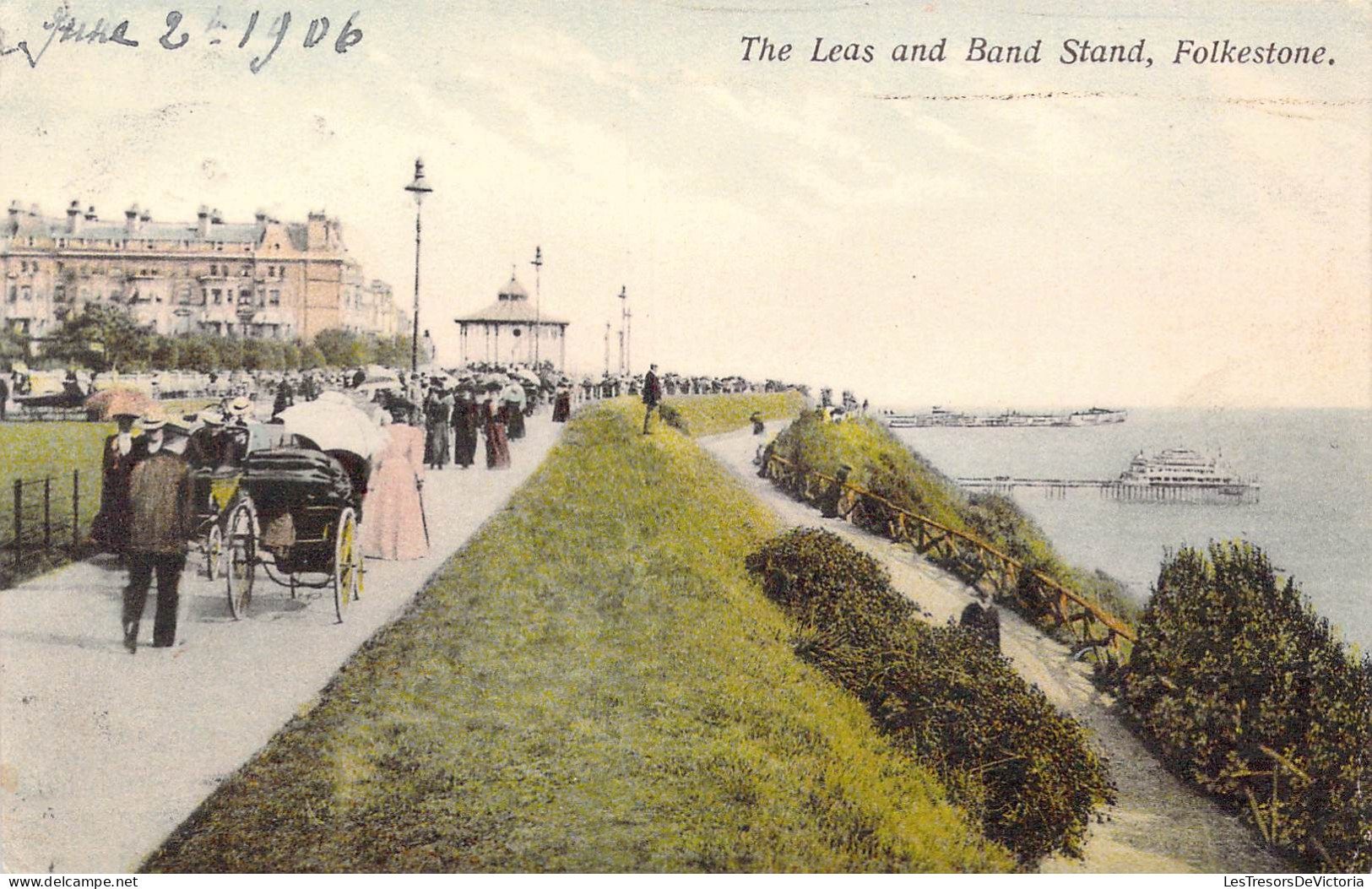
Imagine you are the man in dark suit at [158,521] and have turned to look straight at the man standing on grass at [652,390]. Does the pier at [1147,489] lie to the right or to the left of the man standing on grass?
right

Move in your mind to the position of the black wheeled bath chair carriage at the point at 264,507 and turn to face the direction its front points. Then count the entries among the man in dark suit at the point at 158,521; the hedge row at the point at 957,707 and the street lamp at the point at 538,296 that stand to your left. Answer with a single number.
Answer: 1

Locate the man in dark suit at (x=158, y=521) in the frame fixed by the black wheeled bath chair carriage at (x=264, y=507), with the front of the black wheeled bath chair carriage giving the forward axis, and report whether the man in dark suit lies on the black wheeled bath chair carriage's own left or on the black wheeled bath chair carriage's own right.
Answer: on the black wheeled bath chair carriage's own left

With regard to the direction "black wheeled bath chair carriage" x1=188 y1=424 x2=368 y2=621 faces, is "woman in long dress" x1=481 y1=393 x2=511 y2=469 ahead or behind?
ahead

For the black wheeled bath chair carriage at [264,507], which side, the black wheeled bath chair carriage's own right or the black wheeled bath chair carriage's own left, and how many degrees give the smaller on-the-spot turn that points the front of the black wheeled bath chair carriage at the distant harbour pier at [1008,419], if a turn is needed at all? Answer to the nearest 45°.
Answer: approximately 90° to the black wheeled bath chair carriage's own right

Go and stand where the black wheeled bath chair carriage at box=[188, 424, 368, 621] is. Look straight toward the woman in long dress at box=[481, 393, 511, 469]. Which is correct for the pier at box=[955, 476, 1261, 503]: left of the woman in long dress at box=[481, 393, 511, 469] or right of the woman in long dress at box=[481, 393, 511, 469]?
right

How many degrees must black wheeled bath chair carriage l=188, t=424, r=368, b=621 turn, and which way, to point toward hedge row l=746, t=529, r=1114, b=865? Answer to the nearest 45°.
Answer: approximately 90° to its right
